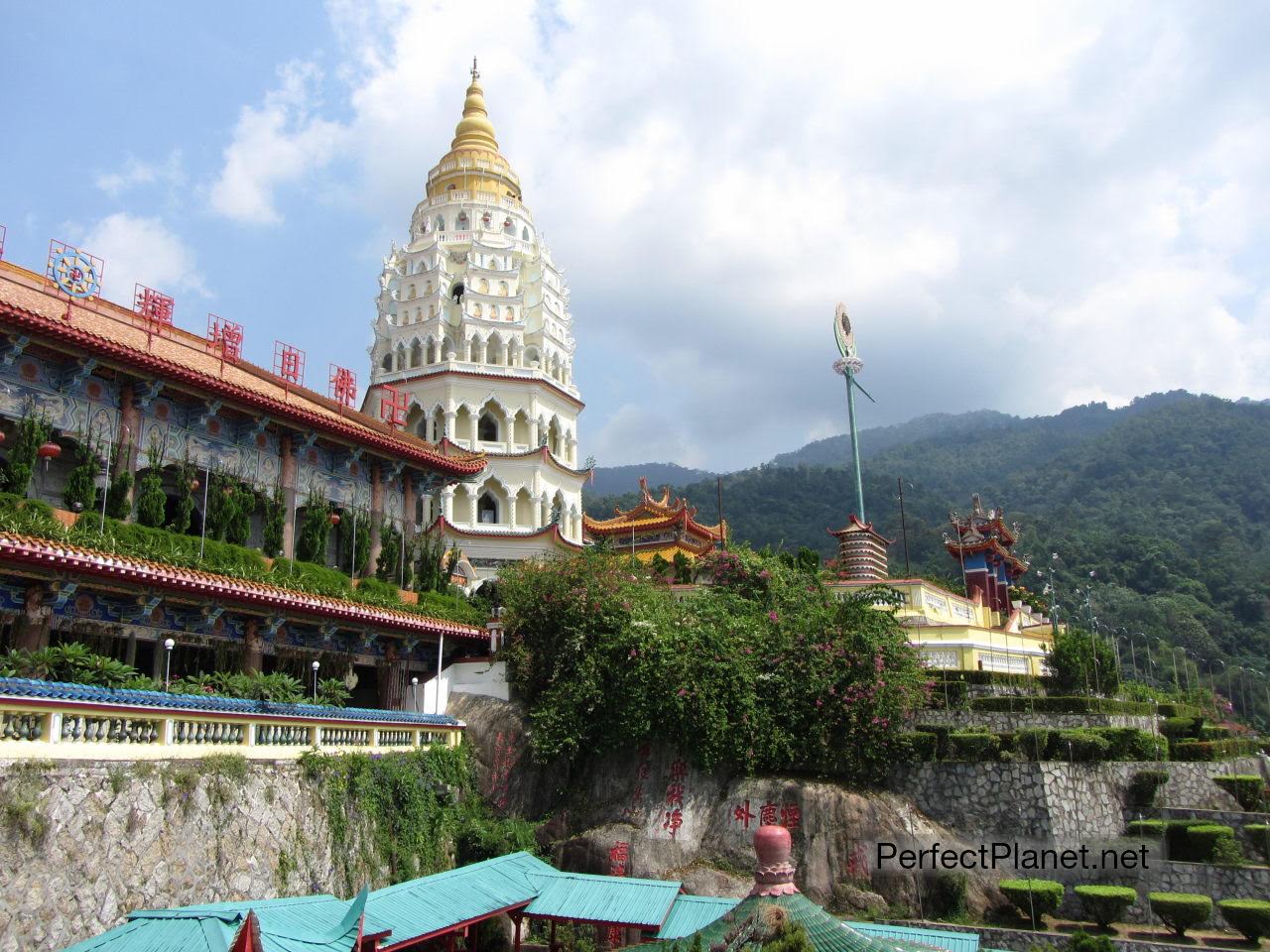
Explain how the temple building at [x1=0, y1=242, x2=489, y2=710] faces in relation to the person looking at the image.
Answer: facing the viewer and to the right of the viewer

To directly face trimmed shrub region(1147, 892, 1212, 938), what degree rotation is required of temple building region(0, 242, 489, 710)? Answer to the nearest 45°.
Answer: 0° — it already faces it

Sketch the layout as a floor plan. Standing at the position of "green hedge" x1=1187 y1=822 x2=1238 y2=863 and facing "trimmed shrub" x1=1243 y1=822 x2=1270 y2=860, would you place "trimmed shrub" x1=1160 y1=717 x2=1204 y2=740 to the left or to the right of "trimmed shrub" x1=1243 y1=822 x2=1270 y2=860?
left

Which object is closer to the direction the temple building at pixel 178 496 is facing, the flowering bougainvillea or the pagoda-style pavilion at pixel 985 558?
the flowering bougainvillea

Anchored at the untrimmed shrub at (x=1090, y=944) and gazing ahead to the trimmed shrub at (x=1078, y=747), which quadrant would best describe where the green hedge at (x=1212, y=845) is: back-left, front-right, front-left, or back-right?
front-right

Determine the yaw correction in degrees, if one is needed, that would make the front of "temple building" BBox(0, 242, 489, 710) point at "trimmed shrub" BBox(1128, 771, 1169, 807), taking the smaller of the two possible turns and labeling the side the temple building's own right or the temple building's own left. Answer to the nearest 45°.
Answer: approximately 45° to the temple building's own left

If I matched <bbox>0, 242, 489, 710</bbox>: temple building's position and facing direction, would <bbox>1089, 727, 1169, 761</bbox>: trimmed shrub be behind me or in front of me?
in front

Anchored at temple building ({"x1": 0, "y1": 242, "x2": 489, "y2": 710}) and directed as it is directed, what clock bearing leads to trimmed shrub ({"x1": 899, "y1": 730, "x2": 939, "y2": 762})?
The trimmed shrub is roughly at 11 o'clock from the temple building.

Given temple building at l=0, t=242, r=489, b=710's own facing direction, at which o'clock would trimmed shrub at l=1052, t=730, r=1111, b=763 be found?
The trimmed shrub is roughly at 11 o'clock from the temple building.

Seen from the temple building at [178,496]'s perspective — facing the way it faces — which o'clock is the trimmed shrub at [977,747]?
The trimmed shrub is roughly at 11 o'clock from the temple building.

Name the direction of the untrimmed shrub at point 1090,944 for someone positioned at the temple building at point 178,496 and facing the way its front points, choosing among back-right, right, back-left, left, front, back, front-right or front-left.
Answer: front

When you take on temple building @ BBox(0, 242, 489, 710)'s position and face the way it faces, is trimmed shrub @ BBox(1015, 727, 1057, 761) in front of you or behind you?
in front

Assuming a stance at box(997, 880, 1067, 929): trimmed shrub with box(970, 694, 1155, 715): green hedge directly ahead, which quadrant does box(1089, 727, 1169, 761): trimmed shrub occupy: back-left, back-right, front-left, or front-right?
front-right

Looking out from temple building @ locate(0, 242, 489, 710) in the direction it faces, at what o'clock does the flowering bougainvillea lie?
The flowering bougainvillea is roughly at 11 o'clock from the temple building.

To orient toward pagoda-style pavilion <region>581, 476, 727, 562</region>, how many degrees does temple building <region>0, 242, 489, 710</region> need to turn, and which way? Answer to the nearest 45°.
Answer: approximately 90° to its left

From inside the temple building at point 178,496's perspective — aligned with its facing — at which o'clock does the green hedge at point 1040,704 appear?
The green hedge is roughly at 11 o'clock from the temple building.
